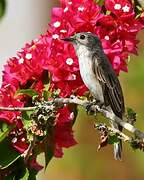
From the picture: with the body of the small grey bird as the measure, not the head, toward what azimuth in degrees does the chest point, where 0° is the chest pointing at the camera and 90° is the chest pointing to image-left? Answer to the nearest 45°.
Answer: approximately 90°

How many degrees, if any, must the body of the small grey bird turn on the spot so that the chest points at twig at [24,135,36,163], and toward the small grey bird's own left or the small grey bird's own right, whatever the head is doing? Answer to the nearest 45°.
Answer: approximately 45° to the small grey bird's own left

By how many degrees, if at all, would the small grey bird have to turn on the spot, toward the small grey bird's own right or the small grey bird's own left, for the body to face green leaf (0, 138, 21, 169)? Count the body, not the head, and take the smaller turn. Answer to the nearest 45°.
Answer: approximately 45° to the small grey bird's own left

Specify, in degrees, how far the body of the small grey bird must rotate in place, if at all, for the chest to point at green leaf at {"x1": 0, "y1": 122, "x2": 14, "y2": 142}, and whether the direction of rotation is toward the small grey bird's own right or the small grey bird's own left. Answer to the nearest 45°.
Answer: approximately 45° to the small grey bird's own left
